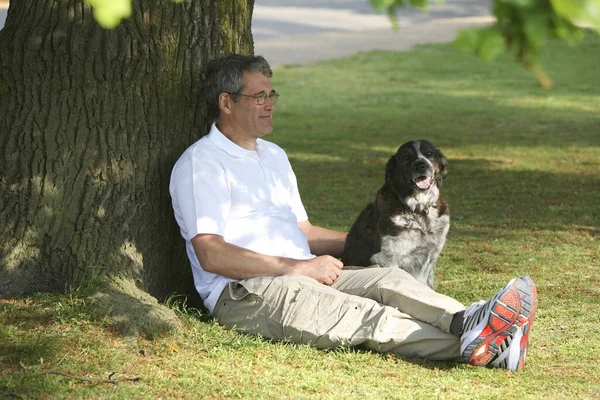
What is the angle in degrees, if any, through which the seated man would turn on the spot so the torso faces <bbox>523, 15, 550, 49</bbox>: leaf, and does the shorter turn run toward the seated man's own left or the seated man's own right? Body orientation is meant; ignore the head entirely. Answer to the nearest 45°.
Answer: approximately 45° to the seated man's own right

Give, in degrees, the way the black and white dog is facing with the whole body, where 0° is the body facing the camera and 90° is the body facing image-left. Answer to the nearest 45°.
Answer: approximately 315°

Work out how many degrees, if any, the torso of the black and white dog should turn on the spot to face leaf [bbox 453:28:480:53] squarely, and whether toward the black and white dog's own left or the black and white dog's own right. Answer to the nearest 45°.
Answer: approximately 45° to the black and white dog's own right

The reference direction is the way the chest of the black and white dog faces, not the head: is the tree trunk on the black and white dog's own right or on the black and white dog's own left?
on the black and white dog's own right

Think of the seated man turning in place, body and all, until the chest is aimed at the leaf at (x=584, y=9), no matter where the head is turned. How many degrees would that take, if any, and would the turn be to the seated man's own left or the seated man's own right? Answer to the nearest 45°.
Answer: approximately 45° to the seated man's own right

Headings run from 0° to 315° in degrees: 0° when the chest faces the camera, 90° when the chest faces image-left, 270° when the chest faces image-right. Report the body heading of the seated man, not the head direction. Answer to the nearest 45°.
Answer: approximately 315°

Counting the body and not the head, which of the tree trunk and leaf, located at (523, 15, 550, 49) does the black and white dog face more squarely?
the leaf

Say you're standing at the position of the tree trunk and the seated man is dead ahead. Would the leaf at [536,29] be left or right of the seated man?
right

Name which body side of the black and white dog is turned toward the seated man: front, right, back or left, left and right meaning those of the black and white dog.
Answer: right

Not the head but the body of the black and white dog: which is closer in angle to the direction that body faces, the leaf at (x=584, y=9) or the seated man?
the leaf
